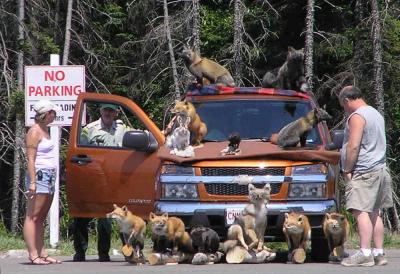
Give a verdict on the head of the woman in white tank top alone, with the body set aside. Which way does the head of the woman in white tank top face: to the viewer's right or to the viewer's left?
to the viewer's right

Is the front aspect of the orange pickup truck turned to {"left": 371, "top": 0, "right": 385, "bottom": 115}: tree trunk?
no

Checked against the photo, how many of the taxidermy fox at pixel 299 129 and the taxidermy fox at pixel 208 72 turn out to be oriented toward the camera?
0

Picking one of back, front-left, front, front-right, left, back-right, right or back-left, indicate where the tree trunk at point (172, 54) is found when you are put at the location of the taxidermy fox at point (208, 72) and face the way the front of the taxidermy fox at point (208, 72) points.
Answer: right

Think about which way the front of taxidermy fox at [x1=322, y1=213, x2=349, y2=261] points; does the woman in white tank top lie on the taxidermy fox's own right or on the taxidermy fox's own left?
on the taxidermy fox's own right

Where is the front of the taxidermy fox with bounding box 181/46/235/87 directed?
to the viewer's left

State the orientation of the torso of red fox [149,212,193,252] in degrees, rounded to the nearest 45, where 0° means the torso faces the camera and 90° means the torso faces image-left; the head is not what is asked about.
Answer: approximately 45°

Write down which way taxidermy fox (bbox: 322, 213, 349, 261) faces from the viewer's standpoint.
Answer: facing the viewer

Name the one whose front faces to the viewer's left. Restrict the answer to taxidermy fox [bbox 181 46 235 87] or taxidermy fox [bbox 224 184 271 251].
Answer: taxidermy fox [bbox 181 46 235 87]

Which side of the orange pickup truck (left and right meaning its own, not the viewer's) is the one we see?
front

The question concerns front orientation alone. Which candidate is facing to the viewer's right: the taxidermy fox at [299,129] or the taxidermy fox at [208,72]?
the taxidermy fox at [299,129]

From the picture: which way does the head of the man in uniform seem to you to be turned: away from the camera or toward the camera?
toward the camera
